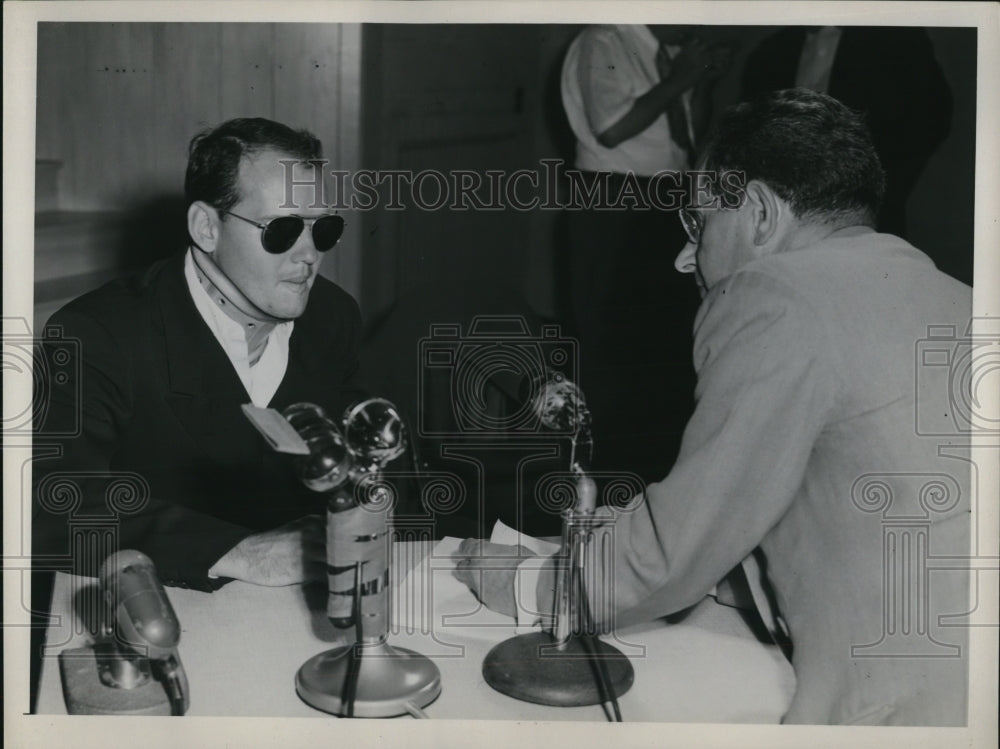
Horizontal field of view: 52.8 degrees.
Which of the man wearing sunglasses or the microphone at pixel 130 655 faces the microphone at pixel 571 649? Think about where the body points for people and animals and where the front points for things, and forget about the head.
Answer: the man wearing sunglasses

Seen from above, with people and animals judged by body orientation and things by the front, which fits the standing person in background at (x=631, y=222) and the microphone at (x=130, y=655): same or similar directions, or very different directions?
very different directions

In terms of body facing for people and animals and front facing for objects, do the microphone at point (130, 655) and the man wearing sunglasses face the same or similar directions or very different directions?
very different directions
